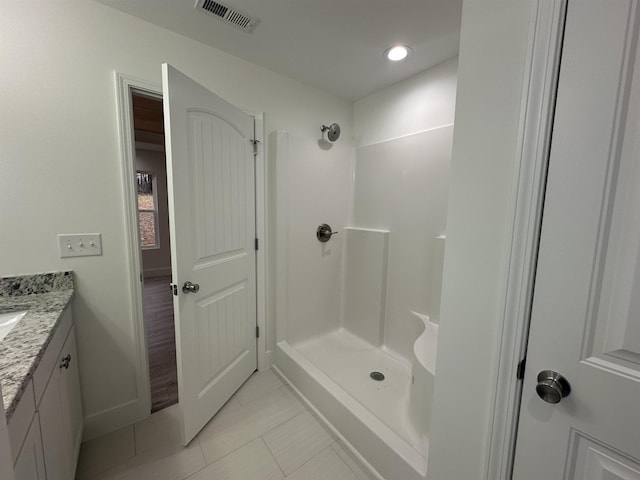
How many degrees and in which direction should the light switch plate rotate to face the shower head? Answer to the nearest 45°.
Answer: approximately 90° to its left

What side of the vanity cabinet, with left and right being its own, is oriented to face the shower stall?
front

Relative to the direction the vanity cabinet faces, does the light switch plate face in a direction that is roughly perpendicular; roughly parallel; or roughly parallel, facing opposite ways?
roughly perpendicular

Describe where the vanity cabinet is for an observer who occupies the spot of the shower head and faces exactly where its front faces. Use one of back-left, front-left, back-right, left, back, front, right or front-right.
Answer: right

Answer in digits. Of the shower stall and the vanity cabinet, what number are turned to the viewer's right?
1

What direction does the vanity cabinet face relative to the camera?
to the viewer's right

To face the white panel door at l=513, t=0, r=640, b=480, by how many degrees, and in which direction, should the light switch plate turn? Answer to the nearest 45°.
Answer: approximately 45° to its left

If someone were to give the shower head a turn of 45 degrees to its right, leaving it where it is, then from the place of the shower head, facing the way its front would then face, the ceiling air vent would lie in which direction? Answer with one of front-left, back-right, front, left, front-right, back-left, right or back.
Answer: front-right

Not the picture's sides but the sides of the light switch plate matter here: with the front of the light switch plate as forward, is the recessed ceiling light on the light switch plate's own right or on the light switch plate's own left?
on the light switch plate's own left

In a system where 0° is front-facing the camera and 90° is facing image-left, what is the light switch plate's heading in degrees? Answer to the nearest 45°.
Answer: approximately 0°
